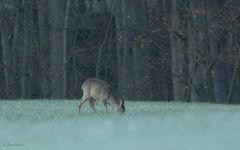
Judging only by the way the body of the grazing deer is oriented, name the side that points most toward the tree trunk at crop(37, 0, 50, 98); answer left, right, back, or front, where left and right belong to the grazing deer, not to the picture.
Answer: left

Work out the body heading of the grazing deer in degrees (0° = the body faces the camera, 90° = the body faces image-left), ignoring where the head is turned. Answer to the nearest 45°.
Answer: approximately 270°

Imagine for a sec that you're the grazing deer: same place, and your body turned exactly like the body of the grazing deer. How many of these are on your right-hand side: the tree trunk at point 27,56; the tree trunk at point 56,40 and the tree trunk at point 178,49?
0

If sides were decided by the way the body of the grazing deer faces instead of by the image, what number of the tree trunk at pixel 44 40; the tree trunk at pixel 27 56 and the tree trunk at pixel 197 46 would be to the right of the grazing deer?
0

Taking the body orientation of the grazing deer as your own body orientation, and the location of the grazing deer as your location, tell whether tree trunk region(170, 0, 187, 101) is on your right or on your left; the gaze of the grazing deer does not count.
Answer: on your left

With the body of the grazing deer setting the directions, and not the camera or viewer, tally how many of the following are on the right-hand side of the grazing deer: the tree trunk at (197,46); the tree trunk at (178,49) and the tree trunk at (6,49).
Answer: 0

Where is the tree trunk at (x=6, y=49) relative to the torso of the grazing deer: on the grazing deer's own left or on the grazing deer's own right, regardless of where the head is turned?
on the grazing deer's own left

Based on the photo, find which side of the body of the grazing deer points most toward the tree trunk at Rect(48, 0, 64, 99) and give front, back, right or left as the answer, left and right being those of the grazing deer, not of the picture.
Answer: left

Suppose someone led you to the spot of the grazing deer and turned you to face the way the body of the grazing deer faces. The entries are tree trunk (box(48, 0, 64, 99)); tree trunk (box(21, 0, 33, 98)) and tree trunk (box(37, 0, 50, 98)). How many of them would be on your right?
0

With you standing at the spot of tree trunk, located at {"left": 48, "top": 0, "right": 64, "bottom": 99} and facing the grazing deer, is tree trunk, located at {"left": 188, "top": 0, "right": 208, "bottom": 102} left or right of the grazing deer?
left
